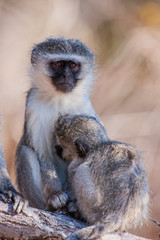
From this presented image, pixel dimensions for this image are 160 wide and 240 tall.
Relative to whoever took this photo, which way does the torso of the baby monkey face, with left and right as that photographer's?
facing away from the viewer and to the left of the viewer

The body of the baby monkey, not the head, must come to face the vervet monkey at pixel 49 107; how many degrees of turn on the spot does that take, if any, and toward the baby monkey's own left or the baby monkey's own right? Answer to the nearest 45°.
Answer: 0° — it already faces it
